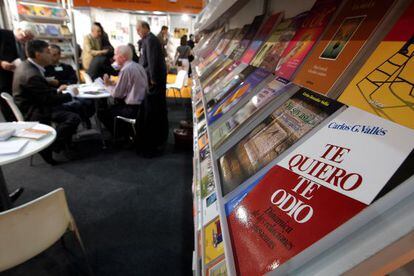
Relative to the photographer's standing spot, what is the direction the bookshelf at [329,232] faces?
facing the viewer and to the left of the viewer

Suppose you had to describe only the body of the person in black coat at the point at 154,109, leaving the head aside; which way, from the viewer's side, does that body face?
to the viewer's left

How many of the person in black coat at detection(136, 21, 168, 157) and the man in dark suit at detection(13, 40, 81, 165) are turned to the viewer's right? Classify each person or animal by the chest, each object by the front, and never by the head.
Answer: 1

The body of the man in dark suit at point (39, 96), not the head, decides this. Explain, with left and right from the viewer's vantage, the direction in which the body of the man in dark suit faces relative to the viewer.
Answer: facing to the right of the viewer

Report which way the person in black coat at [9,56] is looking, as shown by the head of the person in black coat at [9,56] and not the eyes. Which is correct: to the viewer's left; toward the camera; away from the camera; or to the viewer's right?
to the viewer's right

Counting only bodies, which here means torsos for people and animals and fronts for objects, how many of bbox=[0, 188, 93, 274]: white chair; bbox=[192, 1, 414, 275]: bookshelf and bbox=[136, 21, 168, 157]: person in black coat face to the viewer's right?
0

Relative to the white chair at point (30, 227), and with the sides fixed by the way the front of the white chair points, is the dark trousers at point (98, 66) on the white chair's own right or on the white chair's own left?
on the white chair's own right

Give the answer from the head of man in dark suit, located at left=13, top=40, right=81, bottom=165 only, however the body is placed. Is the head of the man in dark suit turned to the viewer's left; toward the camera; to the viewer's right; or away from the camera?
to the viewer's right

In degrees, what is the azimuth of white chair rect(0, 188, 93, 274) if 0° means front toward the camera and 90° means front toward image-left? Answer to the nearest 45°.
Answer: approximately 135°

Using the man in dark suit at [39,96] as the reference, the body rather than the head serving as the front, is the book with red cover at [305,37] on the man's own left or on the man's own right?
on the man's own right

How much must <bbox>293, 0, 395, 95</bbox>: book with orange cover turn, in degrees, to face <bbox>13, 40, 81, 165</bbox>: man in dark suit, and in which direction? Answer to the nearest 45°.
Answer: approximately 45° to its right

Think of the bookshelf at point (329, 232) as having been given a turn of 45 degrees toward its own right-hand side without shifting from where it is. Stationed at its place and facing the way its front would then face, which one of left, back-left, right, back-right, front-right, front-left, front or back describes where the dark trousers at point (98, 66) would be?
front-right

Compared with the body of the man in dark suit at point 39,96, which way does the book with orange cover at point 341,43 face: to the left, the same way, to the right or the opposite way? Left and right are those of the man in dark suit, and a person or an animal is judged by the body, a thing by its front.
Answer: the opposite way

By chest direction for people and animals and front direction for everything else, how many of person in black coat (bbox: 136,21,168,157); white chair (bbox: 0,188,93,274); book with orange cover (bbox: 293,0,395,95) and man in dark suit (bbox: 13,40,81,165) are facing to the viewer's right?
1

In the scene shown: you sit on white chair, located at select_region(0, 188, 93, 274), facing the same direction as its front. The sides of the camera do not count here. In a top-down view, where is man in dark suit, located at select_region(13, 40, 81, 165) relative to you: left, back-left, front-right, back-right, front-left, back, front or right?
front-right
